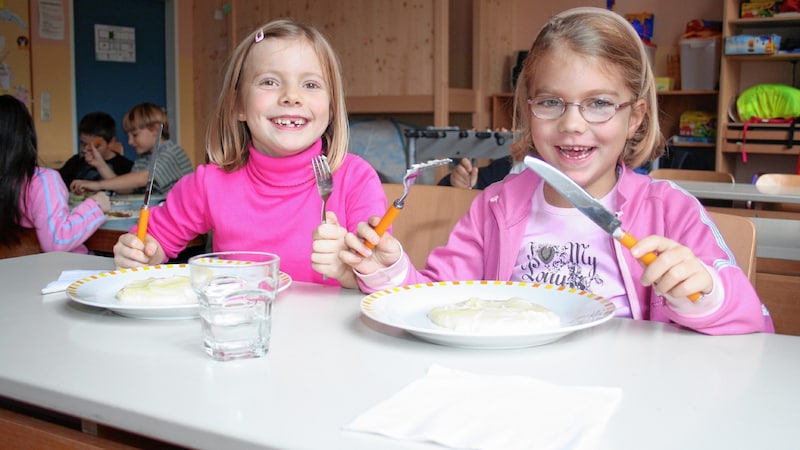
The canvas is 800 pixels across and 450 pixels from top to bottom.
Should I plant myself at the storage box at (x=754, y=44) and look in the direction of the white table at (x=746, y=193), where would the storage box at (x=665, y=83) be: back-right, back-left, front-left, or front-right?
back-right

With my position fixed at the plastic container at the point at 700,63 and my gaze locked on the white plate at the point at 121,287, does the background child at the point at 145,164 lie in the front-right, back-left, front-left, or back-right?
front-right

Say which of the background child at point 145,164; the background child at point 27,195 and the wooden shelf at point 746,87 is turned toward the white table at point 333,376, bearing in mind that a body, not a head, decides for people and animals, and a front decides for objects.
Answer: the wooden shelf

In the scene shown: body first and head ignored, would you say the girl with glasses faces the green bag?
no

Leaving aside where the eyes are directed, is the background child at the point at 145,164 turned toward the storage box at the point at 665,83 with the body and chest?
no

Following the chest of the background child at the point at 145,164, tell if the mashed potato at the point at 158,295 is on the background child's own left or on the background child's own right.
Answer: on the background child's own left

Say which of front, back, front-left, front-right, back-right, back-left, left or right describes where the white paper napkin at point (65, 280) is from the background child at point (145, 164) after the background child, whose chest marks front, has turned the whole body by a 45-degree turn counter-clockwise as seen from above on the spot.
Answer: front-left

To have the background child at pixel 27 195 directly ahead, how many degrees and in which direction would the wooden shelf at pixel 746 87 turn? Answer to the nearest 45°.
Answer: approximately 45° to its right

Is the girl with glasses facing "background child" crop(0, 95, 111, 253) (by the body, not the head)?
no

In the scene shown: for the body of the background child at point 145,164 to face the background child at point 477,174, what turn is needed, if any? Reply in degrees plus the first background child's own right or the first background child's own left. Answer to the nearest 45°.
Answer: approximately 135° to the first background child's own left

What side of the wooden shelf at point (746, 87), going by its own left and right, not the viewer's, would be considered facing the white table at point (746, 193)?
front

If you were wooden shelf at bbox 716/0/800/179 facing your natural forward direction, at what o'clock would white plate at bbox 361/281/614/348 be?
The white plate is roughly at 12 o'clock from the wooden shelf.

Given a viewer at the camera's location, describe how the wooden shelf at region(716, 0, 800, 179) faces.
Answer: facing the viewer

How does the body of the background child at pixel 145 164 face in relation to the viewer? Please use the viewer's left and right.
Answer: facing to the left of the viewer

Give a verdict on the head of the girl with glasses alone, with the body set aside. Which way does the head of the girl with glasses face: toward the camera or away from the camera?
toward the camera

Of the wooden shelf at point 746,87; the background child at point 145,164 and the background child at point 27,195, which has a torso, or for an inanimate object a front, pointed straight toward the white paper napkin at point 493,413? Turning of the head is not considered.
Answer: the wooden shelf
